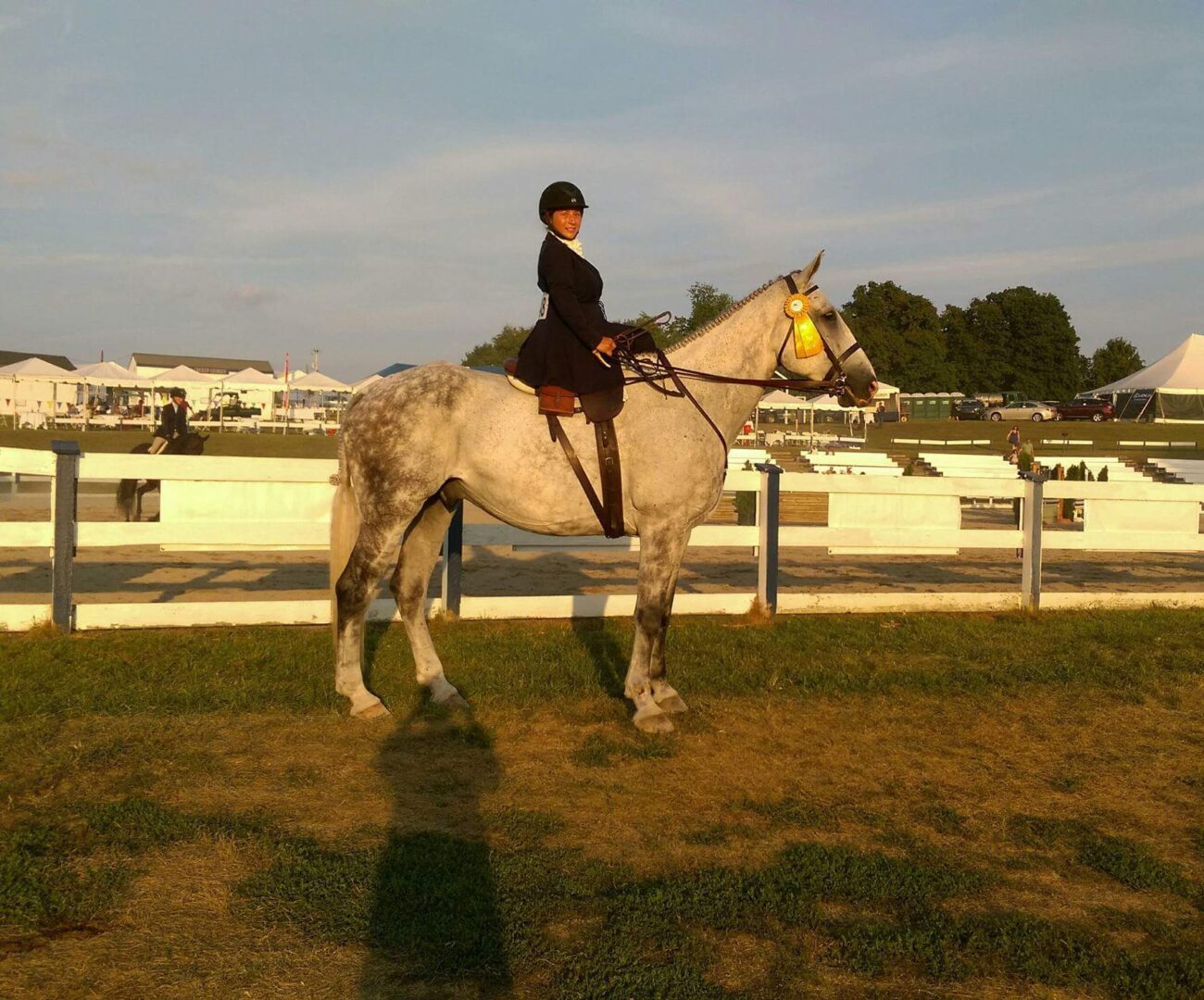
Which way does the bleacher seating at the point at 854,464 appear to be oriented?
toward the camera

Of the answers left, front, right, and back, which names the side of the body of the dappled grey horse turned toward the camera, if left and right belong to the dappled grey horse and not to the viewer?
right

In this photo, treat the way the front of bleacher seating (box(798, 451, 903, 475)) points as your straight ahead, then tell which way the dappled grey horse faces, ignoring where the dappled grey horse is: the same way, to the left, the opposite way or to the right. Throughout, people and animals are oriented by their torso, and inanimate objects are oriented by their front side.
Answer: to the left

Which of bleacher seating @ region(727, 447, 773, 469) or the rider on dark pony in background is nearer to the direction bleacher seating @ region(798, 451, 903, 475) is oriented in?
the rider on dark pony in background

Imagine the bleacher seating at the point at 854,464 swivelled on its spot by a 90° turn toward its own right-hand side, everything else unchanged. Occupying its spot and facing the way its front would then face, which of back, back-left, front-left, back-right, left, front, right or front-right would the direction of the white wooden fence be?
left

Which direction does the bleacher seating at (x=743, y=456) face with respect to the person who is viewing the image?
facing the viewer

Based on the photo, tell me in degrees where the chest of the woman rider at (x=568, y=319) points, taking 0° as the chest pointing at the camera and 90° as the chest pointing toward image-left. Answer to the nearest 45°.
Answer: approximately 270°

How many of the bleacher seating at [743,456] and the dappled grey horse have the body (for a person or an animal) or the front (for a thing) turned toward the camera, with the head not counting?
1

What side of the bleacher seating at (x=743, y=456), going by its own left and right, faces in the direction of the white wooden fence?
front

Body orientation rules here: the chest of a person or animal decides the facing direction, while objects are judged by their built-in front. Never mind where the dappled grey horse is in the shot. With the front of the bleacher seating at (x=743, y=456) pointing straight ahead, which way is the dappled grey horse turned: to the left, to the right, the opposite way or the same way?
to the left

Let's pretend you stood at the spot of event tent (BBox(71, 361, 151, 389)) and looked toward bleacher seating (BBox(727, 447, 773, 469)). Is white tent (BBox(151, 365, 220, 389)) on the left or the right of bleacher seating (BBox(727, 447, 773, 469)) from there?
left

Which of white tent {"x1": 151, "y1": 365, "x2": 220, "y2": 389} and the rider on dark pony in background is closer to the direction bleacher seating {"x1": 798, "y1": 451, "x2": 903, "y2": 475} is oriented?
the rider on dark pony in background
